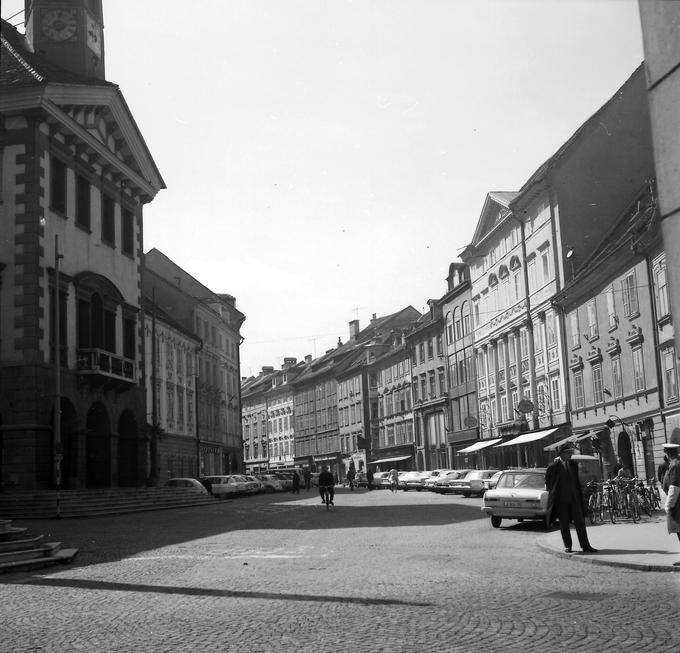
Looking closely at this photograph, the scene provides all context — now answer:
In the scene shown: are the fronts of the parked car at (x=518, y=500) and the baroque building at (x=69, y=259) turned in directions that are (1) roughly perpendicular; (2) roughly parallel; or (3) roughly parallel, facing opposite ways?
roughly perpendicular

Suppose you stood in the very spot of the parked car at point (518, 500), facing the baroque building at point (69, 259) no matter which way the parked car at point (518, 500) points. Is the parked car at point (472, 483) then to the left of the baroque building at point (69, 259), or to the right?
right

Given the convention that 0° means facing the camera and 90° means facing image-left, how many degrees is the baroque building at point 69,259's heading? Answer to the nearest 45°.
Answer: approximately 315°

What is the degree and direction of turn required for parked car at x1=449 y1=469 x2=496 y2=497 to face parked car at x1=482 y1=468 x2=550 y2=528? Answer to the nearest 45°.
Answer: approximately 45° to its left
